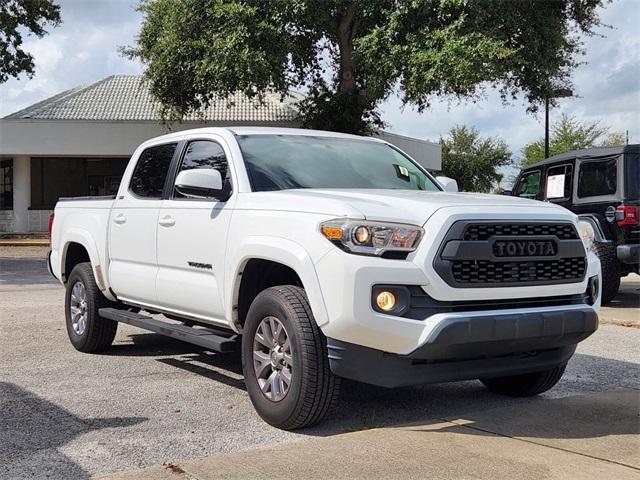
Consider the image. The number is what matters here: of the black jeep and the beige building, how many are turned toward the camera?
1

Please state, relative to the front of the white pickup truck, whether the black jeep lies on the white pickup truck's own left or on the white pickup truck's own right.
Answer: on the white pickup truck's own left

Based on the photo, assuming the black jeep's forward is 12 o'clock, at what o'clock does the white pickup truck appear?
The white pickup truck is roughly at 8 o'clock from the black jeep.

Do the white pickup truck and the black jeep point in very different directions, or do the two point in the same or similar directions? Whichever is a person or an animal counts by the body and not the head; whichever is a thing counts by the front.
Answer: very different directions

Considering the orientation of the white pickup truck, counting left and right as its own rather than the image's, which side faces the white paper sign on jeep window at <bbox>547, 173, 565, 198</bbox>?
left

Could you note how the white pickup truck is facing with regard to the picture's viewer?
facing the viewer and to the right of the viewer

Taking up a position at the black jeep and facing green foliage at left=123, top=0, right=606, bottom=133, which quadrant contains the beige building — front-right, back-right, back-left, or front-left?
front-left

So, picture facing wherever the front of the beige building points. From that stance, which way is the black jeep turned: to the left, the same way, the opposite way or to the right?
the opposite way

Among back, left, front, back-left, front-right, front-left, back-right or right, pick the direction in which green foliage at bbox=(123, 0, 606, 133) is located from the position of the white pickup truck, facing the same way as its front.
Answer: back-left

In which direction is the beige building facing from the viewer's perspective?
toward the camera

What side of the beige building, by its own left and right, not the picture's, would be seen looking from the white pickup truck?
front

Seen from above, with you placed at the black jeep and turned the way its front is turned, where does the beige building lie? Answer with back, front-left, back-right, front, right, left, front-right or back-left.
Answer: front

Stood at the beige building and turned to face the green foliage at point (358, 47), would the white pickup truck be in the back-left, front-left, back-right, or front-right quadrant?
front-right

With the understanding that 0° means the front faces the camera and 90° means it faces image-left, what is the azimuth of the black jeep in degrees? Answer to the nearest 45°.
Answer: approximately 135°
